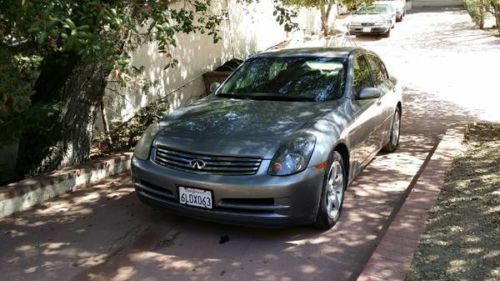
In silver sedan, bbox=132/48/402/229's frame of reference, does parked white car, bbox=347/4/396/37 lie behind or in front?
behind

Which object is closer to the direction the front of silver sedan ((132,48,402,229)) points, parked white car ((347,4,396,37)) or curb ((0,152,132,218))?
the curb

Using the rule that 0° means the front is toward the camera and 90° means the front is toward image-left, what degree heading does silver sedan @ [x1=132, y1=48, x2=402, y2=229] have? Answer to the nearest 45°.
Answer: approximately 45°

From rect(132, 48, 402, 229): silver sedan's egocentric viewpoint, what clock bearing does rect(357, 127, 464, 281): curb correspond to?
The curb is roughly at 8 o'clock from the silver sedan.

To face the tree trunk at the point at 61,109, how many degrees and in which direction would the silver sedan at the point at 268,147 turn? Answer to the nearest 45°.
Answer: approximately 90° to its right

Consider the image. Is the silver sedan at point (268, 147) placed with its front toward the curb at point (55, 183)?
no
